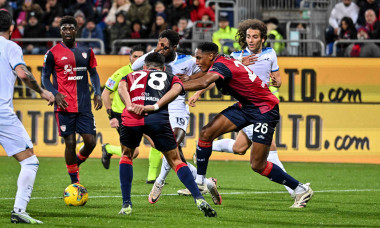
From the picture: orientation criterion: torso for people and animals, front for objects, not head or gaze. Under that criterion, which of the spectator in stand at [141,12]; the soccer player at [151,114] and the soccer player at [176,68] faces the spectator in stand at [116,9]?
the soccer player at [151,114]

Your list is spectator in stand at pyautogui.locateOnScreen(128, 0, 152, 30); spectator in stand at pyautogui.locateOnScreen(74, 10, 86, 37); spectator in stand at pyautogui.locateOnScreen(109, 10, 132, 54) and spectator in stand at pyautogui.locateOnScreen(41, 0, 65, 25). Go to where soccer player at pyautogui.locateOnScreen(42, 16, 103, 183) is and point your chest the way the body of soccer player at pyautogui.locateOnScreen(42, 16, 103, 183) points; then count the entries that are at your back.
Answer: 4

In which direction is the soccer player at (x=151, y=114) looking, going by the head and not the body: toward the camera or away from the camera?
away from the camera

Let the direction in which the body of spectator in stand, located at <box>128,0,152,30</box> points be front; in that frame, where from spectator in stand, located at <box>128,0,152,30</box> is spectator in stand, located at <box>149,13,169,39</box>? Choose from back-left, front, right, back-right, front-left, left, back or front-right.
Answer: front-left

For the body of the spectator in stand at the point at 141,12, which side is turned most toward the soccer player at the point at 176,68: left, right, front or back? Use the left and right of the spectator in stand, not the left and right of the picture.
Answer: front

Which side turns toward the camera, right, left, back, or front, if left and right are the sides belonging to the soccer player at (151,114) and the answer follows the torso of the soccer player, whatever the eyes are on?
back

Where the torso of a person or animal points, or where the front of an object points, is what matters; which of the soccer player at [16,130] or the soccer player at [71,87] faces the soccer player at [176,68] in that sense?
the soccer player at [16,130]

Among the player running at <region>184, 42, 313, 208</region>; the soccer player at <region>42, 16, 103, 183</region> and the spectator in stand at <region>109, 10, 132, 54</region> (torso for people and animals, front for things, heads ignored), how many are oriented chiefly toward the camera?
2

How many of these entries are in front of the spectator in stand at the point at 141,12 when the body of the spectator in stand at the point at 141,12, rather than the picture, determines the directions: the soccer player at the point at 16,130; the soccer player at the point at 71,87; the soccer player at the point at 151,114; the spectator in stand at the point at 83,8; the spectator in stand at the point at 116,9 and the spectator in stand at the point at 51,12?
3

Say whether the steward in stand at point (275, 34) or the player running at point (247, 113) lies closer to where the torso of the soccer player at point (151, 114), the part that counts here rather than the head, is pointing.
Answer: the steward in stand

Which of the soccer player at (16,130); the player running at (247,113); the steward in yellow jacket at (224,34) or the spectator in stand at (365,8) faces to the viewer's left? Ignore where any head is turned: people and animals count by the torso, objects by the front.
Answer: the player running

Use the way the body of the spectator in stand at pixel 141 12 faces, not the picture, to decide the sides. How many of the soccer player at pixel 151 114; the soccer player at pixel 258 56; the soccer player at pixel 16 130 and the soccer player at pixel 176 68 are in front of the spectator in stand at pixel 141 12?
4

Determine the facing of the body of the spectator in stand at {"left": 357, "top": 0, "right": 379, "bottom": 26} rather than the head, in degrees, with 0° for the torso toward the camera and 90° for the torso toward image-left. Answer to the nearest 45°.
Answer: approximately 0°

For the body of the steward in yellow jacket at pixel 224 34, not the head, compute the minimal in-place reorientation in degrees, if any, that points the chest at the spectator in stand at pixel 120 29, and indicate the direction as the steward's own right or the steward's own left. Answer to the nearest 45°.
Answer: approximately 135° to the steward's own right

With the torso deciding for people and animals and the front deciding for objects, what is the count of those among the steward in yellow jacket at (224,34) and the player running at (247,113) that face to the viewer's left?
1
